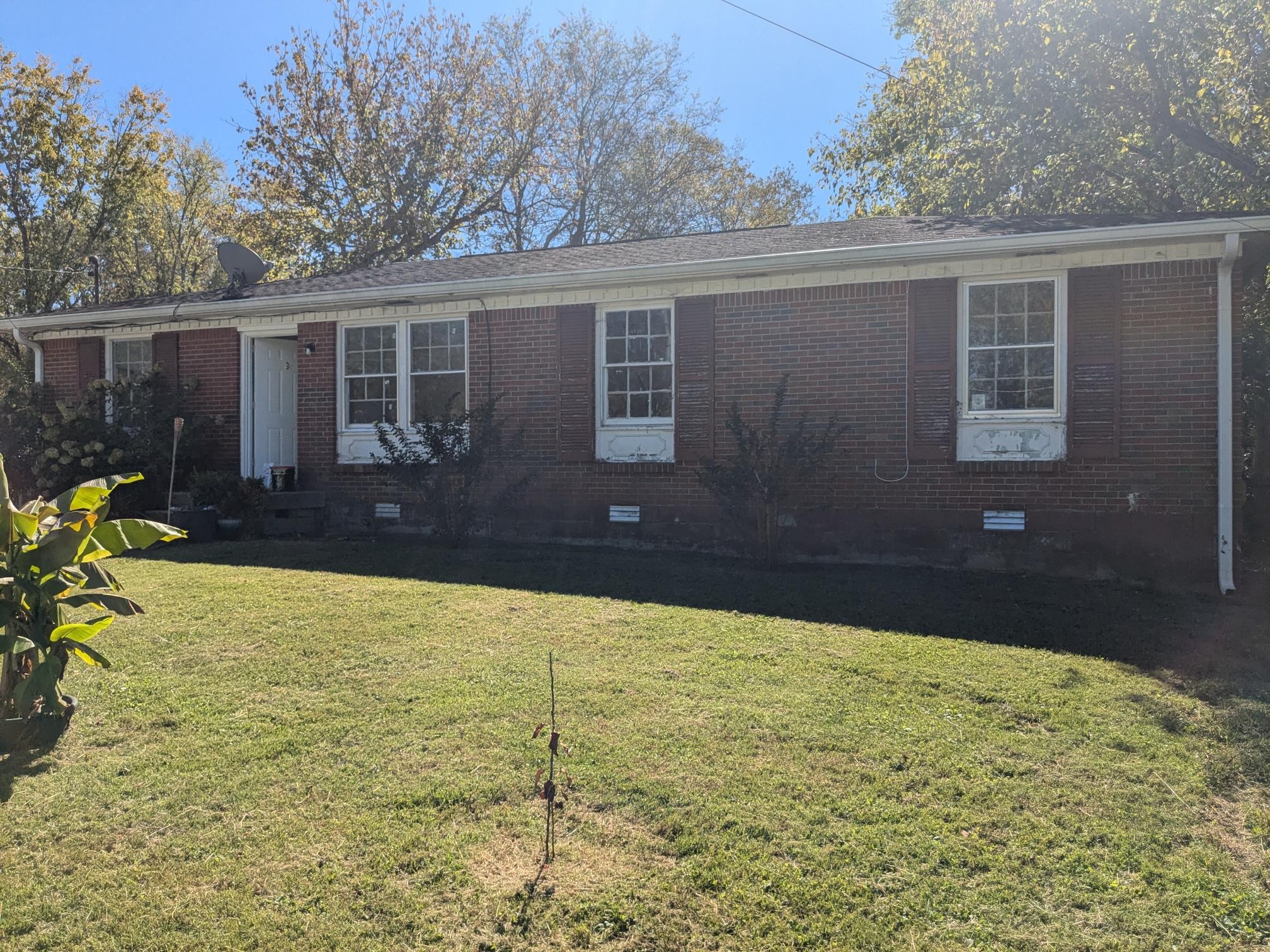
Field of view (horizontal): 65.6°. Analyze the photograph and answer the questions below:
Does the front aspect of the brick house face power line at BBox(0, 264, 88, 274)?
no

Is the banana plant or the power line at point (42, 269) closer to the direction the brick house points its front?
the banana plant

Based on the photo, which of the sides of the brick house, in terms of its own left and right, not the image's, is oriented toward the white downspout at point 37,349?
right

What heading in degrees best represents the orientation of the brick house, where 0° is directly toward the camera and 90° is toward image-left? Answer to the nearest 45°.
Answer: approximately 45°

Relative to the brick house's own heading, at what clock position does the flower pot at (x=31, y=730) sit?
The flower pot is roughly at 12 o'clock from the brick house.

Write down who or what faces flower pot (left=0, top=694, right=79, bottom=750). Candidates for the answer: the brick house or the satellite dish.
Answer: the brick house

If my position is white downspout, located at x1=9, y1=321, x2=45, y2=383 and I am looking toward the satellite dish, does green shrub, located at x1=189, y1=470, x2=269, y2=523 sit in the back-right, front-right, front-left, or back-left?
front-right

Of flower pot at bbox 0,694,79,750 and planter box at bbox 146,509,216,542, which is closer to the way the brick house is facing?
the flower pot
